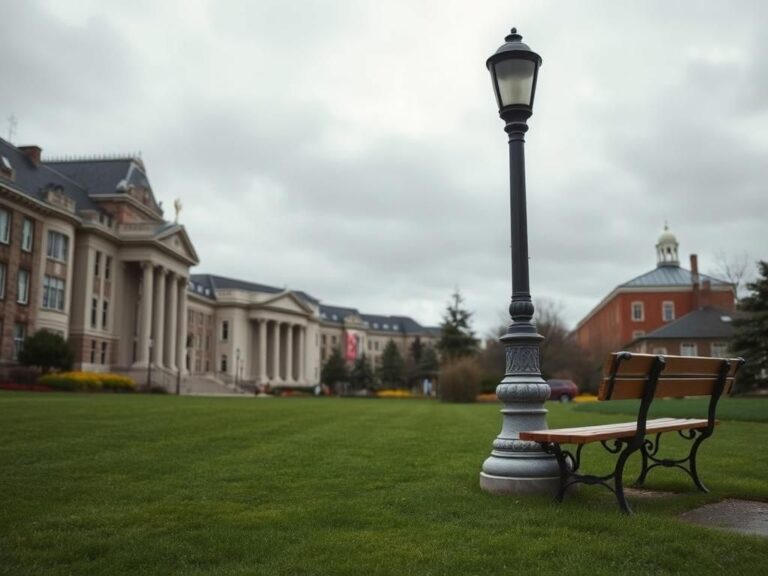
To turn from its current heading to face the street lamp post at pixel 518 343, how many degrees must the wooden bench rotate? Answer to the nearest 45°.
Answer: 0° — it already faces it

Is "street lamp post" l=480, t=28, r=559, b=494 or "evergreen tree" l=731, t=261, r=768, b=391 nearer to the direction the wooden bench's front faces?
the street lamp post

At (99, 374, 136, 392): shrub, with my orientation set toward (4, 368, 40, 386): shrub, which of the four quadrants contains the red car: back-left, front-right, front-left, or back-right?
back-left

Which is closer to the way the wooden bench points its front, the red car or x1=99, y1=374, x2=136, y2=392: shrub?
the shrub
